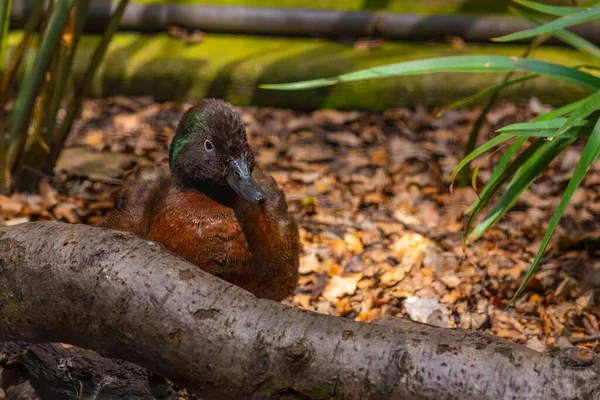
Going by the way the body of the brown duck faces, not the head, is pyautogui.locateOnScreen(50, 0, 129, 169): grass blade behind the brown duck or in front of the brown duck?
behind

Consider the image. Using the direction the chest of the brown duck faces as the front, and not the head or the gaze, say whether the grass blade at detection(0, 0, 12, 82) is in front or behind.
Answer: behind

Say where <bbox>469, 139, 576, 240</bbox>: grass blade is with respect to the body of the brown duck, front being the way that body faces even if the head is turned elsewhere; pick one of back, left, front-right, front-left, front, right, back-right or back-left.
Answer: front-left

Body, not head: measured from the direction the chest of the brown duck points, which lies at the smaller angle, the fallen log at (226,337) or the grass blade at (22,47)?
the fallen log

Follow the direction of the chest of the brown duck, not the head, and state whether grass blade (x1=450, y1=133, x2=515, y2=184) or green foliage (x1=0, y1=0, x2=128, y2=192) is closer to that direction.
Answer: the grass blade

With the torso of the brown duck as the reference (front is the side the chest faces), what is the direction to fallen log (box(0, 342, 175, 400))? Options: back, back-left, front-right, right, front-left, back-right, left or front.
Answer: right
